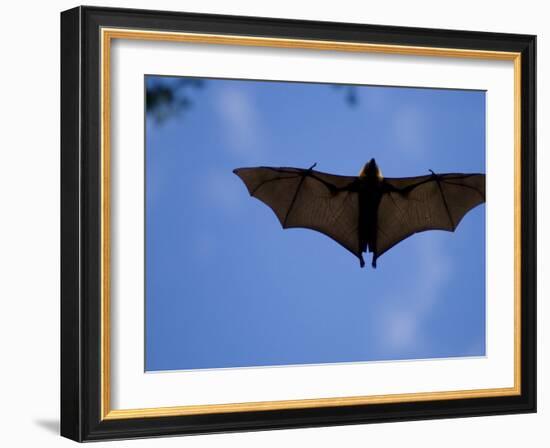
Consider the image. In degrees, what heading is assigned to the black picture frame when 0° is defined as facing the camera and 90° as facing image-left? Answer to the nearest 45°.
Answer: approximately 315°
